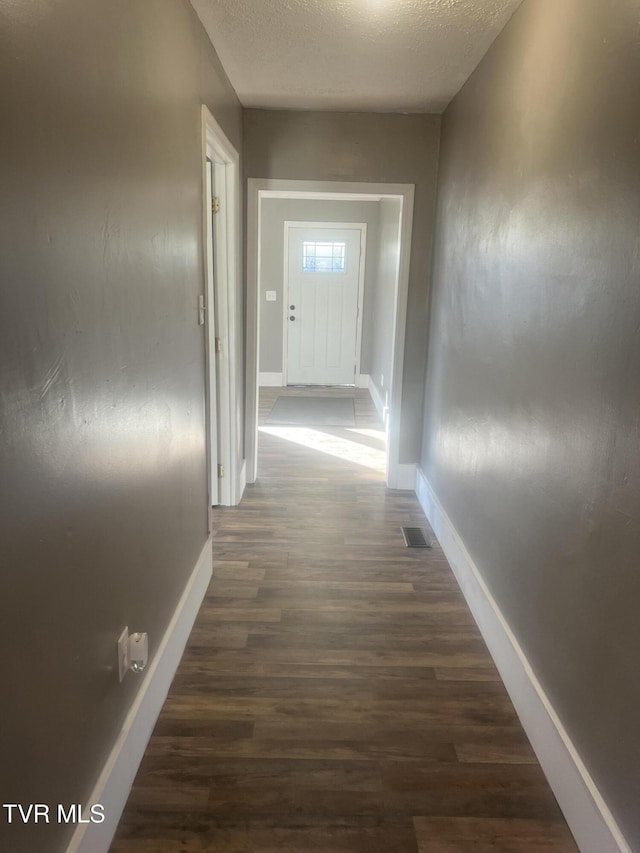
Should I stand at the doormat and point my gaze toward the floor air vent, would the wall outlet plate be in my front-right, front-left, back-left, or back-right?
front-right

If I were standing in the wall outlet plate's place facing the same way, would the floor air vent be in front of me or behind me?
in front

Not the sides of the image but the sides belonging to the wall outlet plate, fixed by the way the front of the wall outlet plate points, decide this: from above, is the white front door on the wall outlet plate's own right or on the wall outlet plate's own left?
on the wall outlet plate's own left

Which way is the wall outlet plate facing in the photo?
to the viewer's right

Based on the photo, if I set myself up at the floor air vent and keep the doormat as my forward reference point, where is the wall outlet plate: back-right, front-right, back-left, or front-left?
back-left

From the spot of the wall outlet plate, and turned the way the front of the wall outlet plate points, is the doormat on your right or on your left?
on your left

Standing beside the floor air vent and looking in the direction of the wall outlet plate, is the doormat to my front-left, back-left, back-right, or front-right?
back-right

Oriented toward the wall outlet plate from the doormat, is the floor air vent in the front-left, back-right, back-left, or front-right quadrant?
front-left
